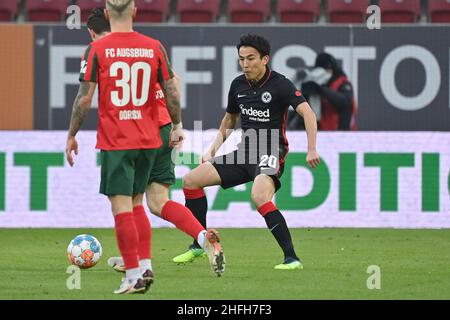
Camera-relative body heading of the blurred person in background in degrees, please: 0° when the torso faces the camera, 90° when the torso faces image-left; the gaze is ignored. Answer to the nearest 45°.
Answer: approximately 45°

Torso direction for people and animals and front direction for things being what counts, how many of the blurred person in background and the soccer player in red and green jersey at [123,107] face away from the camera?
1

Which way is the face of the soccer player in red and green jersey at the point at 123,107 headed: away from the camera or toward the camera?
away from the camera

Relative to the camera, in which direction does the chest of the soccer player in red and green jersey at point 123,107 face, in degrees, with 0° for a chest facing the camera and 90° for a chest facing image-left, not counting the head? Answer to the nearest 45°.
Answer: approximately 180°

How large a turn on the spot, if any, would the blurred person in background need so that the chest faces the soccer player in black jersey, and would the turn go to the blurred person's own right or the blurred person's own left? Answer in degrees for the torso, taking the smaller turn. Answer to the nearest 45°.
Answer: approximately 45° to the blurred person's own left

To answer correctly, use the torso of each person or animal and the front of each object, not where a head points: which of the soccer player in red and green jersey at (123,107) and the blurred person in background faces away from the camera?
the soccer player in red and green jersey
